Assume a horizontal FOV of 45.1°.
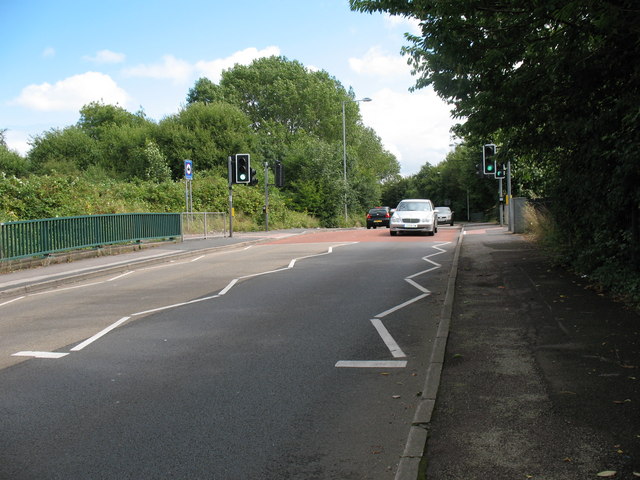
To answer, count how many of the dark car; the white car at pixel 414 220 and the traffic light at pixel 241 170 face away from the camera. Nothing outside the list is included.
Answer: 1

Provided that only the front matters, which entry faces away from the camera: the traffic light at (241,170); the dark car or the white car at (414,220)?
the dark car

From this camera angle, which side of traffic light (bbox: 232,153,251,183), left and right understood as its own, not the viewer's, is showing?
front

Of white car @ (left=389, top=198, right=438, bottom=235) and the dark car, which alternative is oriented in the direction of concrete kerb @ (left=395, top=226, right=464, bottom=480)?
the white car

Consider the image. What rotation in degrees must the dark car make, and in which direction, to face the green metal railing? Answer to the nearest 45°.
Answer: approximately 180°

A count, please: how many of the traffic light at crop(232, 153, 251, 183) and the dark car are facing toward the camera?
1

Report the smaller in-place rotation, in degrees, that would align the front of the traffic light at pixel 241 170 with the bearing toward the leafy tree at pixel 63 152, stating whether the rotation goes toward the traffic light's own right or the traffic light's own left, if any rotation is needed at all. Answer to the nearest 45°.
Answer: approximately 135° to the traffic light's own right

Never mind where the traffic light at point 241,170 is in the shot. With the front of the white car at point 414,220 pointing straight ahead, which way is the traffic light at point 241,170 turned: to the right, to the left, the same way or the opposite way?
the same way

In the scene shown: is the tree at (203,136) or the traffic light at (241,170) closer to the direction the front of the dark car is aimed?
the tree

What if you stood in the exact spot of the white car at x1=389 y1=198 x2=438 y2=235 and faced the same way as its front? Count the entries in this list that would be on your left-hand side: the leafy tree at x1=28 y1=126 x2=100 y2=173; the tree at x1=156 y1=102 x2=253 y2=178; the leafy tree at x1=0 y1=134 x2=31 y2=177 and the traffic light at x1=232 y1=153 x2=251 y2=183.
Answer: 0

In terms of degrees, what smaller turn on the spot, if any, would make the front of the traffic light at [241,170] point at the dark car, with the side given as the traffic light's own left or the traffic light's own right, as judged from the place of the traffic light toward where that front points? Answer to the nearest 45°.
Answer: approximately 135° to the traffic light's own left

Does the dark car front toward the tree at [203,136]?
no

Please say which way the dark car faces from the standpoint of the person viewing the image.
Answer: facing away from the viewer

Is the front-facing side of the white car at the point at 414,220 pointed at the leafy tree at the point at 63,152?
no
